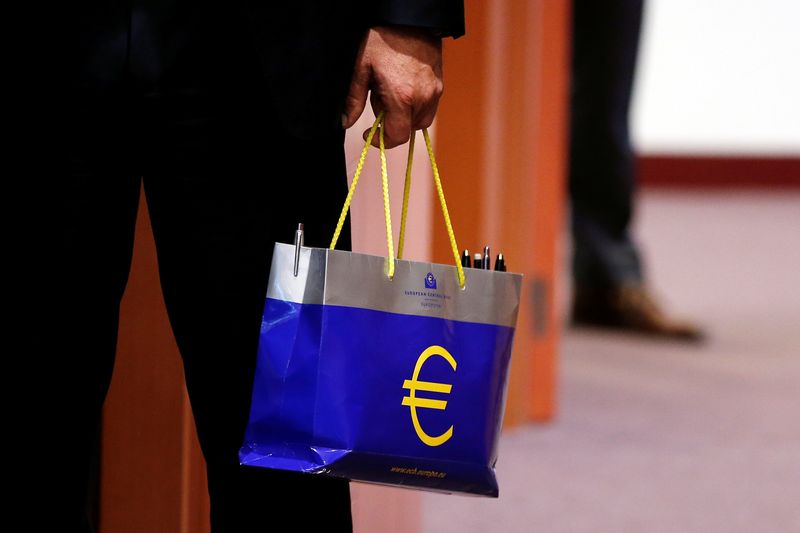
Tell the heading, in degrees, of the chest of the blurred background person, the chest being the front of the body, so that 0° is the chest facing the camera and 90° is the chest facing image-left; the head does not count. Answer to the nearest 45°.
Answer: approximately 270°
